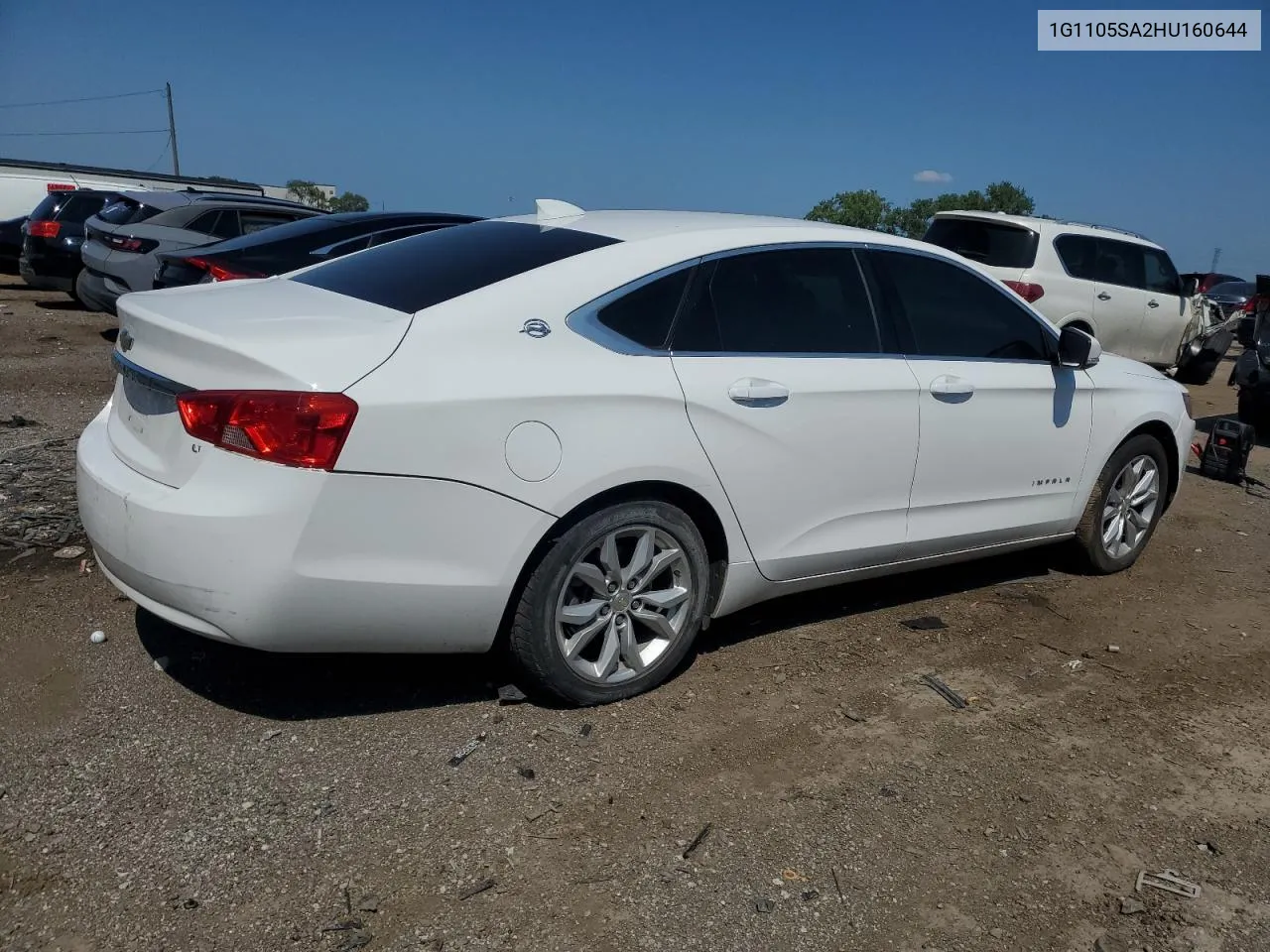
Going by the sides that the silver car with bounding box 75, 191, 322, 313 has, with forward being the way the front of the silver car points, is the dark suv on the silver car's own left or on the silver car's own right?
on the silver car's own left

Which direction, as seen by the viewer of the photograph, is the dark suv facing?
facing away from the viewer and to the right of the viewer

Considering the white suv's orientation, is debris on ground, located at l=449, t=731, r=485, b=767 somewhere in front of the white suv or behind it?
behind

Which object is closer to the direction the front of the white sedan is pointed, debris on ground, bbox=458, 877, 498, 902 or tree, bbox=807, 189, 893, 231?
the tree

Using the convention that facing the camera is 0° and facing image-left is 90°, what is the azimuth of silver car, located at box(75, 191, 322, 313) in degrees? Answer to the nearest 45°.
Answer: approximately 225°

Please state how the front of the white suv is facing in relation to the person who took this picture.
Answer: facing away from the viewer and to the right of the viewer

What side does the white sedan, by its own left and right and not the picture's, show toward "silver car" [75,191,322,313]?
left

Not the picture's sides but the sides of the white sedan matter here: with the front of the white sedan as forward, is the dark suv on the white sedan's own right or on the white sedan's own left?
on the white sedan's own left

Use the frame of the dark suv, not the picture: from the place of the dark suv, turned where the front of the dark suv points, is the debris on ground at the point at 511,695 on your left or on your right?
on your right

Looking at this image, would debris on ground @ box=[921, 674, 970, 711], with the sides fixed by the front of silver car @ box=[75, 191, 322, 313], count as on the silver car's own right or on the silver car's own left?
on the silver car's own right

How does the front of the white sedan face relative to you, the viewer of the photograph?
facing away from the viewer and to the right of the viewer
